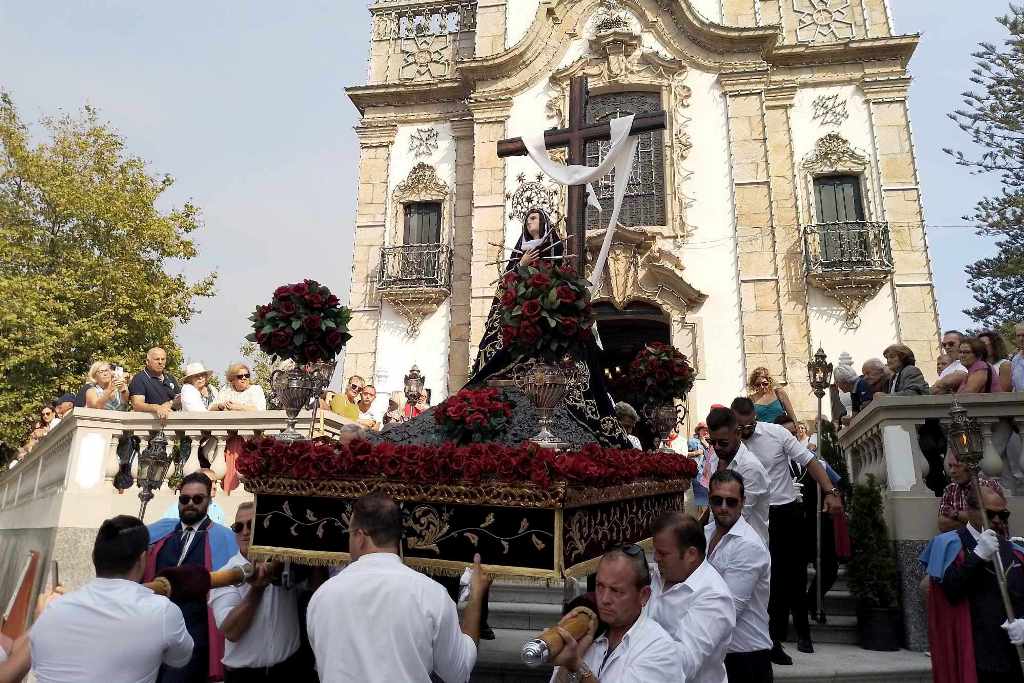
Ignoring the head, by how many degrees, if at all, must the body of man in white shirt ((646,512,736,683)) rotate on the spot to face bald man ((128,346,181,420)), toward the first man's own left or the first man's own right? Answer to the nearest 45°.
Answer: approximately 90° to the first man's own right

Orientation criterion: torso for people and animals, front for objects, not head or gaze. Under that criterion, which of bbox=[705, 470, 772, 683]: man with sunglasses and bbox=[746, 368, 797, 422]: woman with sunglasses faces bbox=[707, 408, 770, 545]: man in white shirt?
the woman with sunglasses

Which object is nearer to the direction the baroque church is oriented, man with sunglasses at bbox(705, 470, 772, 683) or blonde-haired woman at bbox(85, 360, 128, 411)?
the man with sunglasses

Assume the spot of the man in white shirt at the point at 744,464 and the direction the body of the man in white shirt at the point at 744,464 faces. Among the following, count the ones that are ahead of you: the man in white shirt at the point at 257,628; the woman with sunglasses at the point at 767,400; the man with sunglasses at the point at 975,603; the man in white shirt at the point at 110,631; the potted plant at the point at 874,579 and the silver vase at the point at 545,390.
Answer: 3

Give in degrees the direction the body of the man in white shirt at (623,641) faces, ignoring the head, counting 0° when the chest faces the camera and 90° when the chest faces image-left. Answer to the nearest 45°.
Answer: approximately 45°

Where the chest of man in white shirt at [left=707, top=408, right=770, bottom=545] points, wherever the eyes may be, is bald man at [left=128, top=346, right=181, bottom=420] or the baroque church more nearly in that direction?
the bald man

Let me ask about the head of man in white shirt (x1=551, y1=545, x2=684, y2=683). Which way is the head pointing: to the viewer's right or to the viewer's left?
to the viewer's left

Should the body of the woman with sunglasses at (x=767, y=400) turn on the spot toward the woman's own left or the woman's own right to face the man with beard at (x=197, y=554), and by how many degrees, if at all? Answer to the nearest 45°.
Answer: approximately 45° to the woman's own right

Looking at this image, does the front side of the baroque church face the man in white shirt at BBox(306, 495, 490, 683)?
yes

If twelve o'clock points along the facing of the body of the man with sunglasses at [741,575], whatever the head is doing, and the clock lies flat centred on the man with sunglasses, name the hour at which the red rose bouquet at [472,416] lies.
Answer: The red rose bouquet is roughly at 1 o'clock from the man with sunglasses.

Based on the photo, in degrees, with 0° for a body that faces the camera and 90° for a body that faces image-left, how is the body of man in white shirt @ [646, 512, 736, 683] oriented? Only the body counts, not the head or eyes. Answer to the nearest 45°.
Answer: approximately 45°
